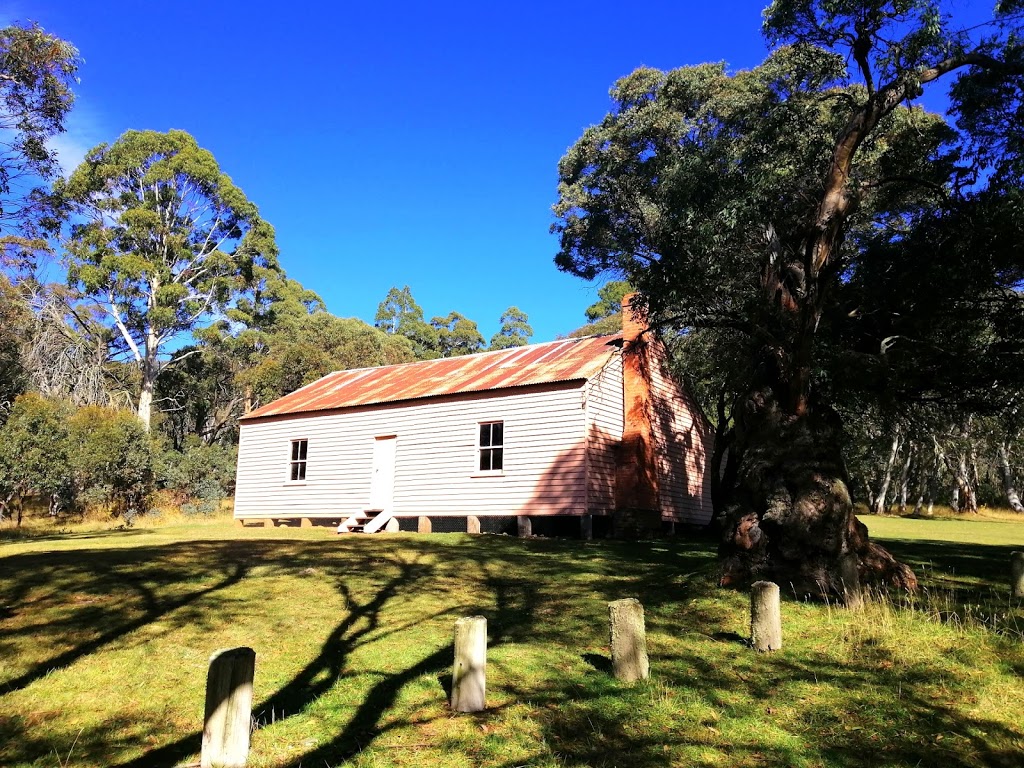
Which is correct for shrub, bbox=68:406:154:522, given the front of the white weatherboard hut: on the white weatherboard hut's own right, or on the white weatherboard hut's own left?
on the white weatherboard hut's own right

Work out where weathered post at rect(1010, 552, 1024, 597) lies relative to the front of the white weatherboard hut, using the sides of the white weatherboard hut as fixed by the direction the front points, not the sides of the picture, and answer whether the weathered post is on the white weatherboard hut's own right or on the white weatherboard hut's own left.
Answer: on the white weatherboard hut's own left

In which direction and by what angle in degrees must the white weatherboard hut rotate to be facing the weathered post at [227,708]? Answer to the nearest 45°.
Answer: approximately 45° to its left

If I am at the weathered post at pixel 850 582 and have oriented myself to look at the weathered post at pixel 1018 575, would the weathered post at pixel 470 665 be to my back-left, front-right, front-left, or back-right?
back-right

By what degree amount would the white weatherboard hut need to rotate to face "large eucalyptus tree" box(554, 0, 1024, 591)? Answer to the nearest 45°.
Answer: approximately 90° to its left

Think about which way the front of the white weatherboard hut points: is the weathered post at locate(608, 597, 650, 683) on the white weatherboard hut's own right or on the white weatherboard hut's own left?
on the white weatherboard hut's own left

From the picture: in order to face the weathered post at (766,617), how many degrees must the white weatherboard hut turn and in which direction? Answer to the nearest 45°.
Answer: approximately 45° to its left

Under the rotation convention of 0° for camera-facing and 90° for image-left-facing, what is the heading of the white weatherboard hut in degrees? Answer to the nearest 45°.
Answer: approximately 45°

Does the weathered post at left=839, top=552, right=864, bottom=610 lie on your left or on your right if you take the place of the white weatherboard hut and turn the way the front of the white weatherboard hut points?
on your left
